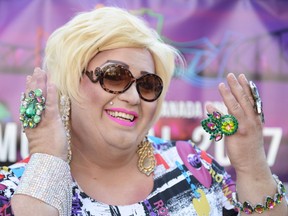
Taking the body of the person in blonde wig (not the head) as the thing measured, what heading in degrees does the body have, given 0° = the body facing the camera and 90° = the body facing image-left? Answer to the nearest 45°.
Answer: approximately 0°
